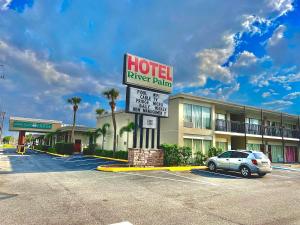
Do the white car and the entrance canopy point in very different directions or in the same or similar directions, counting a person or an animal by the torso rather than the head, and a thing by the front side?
very different directions

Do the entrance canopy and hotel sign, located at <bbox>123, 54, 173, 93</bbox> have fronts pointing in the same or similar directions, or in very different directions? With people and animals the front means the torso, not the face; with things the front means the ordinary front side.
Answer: same or similar directions

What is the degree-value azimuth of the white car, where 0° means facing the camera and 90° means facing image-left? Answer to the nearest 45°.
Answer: approximately 135°

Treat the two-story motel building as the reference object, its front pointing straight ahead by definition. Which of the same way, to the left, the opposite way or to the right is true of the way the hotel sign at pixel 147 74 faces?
the same way

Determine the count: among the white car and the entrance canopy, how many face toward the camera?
1

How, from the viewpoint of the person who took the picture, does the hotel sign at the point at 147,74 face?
facing the viewer and to the right of the viewer

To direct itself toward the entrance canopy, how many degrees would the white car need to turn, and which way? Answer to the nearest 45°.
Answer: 0° — it already faces it

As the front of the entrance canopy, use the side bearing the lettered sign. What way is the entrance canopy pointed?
toward the camera

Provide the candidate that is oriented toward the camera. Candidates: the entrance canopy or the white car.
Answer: the entrance canopy
